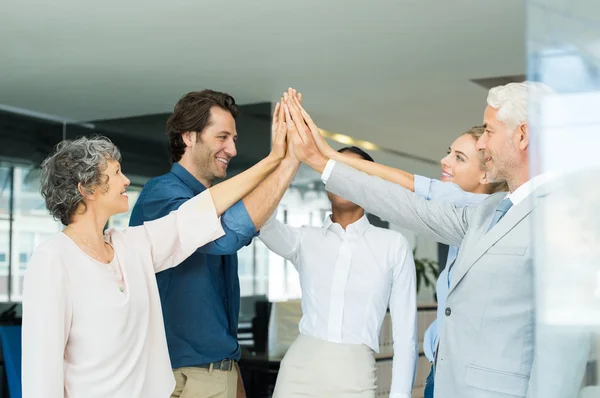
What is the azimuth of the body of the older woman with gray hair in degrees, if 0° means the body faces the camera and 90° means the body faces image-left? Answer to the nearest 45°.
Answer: approximately 315°

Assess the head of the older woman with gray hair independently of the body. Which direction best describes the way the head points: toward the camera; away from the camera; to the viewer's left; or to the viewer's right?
to the viewer's right

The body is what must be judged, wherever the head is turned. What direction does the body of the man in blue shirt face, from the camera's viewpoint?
to the viewer's right

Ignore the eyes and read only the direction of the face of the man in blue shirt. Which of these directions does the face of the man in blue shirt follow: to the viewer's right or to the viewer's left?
to the viewer's right

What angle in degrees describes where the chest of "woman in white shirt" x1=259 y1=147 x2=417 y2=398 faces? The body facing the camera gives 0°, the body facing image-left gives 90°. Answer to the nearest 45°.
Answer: approximately 0°

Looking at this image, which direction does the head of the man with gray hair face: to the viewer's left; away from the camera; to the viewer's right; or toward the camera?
to the viewer's left

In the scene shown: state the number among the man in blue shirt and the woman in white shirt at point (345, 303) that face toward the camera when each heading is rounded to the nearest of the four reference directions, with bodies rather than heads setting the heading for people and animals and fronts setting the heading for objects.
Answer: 1

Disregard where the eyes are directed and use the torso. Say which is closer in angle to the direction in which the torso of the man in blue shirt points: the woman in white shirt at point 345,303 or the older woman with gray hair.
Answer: the woman in white shirt

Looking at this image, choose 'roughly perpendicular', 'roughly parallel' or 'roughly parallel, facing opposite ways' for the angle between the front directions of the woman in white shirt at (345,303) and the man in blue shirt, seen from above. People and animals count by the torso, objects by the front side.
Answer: roughly perpendicular

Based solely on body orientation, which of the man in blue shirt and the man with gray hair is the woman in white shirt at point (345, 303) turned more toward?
the man with gray hair

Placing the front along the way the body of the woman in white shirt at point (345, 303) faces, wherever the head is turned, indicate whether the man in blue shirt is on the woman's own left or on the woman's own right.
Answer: on the woman's own right

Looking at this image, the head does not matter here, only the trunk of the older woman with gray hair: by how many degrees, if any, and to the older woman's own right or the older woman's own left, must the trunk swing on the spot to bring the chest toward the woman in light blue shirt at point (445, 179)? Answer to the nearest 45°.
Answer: approximately 45° to the older woman's own left
